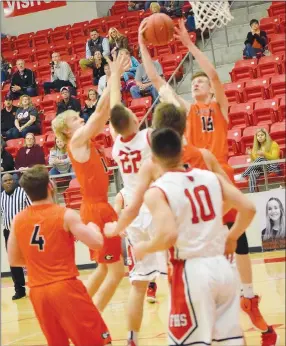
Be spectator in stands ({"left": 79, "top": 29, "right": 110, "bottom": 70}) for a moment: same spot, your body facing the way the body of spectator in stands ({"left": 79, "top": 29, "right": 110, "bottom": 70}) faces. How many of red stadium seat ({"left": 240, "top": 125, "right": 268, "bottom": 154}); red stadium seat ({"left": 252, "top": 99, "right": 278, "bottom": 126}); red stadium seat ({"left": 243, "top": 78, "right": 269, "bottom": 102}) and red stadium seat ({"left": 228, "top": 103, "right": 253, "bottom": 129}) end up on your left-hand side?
4

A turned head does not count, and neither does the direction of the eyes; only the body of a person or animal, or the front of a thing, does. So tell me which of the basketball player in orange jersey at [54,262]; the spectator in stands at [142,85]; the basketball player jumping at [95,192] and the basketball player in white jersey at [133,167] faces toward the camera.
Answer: the spectator in stands

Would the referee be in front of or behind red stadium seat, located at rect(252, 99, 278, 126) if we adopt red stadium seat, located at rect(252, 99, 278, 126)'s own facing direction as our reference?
in front

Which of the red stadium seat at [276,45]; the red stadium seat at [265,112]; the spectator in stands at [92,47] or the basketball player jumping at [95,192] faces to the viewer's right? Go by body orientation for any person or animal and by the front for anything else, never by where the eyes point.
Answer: the basketball player jumping

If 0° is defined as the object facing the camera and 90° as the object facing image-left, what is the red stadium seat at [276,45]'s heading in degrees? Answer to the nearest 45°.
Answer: approximately 45°

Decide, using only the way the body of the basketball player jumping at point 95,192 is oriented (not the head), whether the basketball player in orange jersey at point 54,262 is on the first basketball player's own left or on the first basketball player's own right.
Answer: on the first basketball player's own right

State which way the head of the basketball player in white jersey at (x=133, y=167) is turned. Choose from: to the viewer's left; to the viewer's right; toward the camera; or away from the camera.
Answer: away from the camera

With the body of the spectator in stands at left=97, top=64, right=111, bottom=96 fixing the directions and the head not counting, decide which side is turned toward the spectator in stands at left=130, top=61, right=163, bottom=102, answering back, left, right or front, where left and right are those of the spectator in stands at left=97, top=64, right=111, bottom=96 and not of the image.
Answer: left

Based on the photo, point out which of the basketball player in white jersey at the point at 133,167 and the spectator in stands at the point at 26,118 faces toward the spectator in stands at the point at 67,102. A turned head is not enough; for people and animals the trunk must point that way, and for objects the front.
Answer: the basketball player in white jersey

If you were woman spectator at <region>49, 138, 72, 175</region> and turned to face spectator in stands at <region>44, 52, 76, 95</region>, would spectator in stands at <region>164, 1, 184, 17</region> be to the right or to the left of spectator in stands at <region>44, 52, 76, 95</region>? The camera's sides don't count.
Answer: right

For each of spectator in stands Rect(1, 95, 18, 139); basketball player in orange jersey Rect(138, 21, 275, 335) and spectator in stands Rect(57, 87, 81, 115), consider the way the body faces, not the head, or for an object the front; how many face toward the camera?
3

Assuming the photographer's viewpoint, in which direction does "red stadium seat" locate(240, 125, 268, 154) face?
facing the viewer and to the left of the viewer
